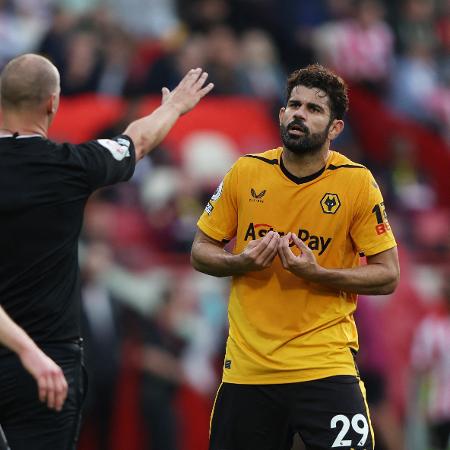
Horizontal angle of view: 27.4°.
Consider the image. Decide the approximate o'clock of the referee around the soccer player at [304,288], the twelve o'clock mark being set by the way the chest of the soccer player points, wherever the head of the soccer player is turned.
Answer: The referee is roughly at 2 o'clock from the soccer player.

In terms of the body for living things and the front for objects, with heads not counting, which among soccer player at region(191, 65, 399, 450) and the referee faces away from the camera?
the referee

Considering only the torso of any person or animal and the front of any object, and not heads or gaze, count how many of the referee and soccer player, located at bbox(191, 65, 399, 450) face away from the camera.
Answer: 1

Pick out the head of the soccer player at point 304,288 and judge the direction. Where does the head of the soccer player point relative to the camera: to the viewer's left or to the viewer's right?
to the viewer's left

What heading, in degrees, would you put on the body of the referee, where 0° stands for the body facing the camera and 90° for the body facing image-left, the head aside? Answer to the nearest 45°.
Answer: approximately 180°

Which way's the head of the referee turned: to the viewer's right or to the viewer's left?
to the viewer's right

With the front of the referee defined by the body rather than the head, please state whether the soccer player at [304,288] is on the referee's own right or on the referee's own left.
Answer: on the referee's own right

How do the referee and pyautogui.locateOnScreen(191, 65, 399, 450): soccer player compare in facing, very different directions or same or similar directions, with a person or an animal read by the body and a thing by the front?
very different directions

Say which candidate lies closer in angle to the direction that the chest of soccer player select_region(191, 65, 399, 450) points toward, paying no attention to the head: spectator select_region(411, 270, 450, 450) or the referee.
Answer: the referee
